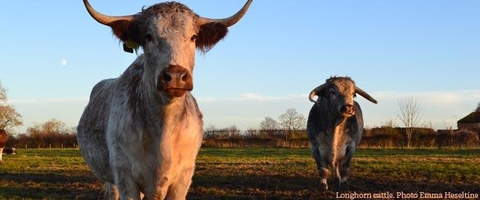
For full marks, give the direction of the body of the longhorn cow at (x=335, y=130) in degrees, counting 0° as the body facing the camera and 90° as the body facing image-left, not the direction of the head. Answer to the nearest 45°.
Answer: approximately 0°

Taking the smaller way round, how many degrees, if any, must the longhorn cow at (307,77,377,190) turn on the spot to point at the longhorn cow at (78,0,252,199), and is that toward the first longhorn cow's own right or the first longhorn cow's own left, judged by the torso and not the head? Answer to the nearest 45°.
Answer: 0° — it already faces it
